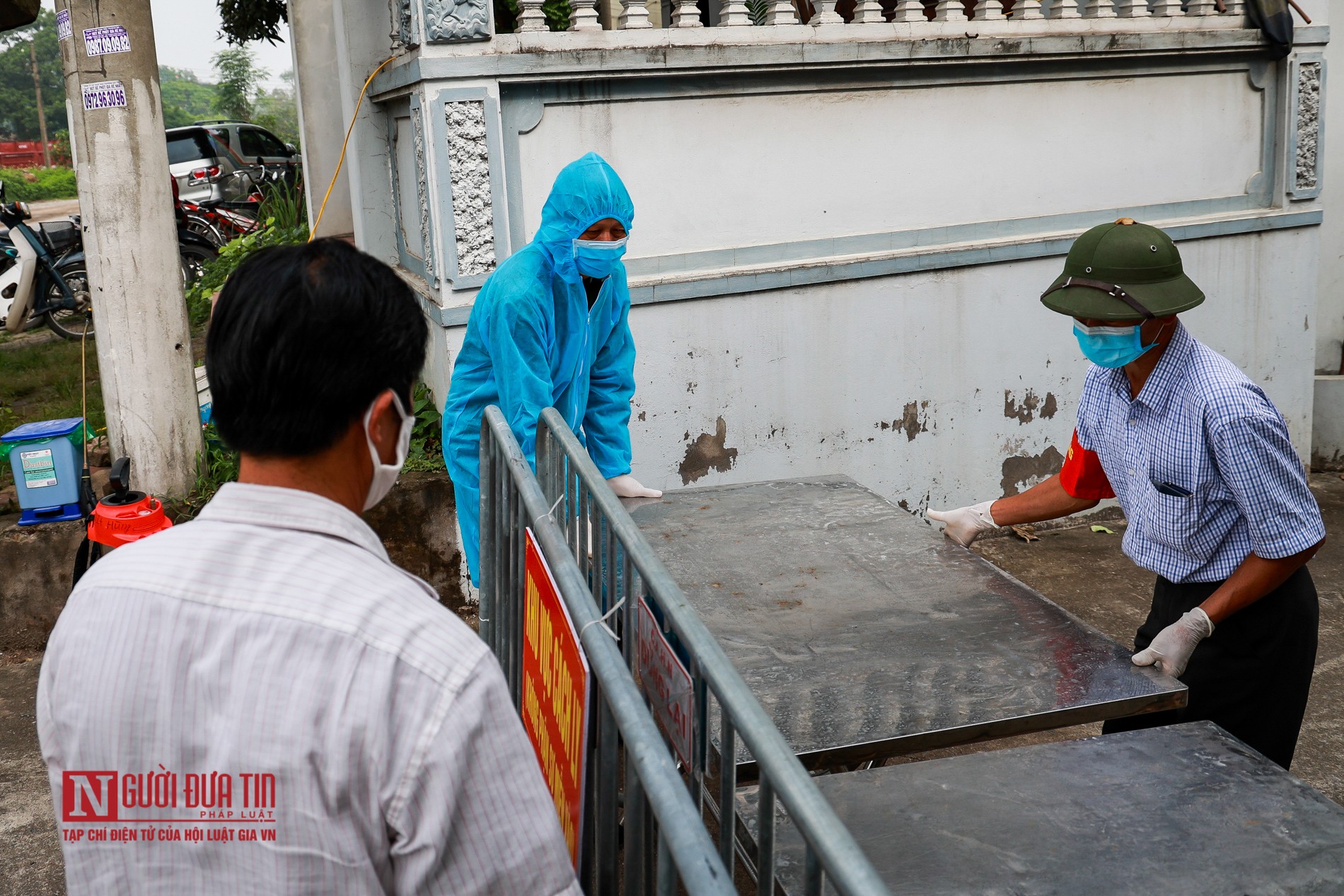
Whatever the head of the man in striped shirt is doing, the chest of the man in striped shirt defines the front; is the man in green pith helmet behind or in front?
in front

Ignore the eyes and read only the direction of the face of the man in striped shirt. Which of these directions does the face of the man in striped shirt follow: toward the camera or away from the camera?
away from the camera

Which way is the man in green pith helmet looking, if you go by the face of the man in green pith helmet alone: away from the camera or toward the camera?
toward the camera

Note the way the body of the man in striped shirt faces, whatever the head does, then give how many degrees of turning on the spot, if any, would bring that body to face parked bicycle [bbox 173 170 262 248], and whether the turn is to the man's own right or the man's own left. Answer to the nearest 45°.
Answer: approximately 45° to the man's own left

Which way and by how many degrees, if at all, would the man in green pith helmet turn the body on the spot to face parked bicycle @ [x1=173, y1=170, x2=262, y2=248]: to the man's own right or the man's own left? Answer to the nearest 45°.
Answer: approximately 90° to the man's own right

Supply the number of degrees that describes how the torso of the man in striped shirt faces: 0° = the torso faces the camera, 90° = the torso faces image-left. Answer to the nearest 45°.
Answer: approximately 225°

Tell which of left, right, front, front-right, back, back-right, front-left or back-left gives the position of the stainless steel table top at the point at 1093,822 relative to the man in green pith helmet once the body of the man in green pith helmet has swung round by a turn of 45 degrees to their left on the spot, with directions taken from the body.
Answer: front

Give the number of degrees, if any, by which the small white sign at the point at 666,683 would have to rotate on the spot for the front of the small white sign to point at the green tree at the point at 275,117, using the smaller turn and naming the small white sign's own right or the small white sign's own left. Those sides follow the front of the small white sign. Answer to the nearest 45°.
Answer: approximately 135° to the small white sign's own right

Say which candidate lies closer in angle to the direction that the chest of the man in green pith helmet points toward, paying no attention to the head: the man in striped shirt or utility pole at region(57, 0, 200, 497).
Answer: the man in striped shirt

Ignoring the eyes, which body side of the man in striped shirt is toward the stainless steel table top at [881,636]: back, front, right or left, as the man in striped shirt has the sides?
front

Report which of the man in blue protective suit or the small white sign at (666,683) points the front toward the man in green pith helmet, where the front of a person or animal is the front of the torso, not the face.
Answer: the man in blue protective suit

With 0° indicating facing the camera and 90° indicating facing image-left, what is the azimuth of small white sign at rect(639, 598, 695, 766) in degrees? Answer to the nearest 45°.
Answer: approximately 45°
